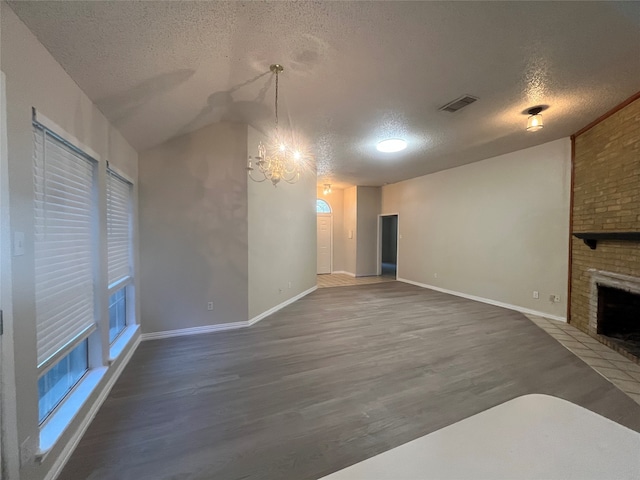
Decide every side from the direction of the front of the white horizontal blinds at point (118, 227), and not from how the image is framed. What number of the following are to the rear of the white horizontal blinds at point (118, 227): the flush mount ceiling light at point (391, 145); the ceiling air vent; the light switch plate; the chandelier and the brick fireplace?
0

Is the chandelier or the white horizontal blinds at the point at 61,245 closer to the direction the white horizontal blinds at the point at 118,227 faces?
the chandelier

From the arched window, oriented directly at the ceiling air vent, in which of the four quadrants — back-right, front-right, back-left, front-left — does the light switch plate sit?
front-right

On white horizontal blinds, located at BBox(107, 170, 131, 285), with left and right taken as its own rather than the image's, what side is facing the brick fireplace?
front

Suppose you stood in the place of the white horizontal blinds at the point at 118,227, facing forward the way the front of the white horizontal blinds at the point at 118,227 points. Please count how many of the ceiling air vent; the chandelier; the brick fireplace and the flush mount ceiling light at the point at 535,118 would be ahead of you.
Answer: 4

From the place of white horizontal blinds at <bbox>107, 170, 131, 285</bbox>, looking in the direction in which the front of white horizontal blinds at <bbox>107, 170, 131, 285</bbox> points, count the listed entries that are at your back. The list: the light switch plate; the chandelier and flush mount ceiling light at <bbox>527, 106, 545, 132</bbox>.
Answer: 0

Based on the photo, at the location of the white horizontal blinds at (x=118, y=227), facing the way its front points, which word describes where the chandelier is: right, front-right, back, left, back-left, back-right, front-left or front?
front

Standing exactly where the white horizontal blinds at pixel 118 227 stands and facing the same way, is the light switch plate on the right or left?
on its right

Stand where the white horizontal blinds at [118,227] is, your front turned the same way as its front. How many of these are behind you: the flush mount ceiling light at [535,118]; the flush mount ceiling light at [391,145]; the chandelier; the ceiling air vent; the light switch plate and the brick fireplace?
0

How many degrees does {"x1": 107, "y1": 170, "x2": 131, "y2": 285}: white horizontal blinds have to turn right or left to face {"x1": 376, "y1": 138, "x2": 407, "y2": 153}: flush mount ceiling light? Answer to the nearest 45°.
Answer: approximately 45° to its left

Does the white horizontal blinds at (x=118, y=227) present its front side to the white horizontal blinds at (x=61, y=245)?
no

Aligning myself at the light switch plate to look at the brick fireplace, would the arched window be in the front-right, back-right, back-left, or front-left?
front-left

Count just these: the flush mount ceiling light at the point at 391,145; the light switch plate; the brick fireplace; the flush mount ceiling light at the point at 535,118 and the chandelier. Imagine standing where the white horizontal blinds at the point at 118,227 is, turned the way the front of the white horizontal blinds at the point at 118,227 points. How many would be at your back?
0

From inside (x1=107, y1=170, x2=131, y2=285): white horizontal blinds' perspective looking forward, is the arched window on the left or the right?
on its left

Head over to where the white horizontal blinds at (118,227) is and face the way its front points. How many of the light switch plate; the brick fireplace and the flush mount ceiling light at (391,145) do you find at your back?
0

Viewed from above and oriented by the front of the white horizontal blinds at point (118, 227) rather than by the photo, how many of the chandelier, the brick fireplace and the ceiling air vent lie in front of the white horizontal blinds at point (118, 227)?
3
